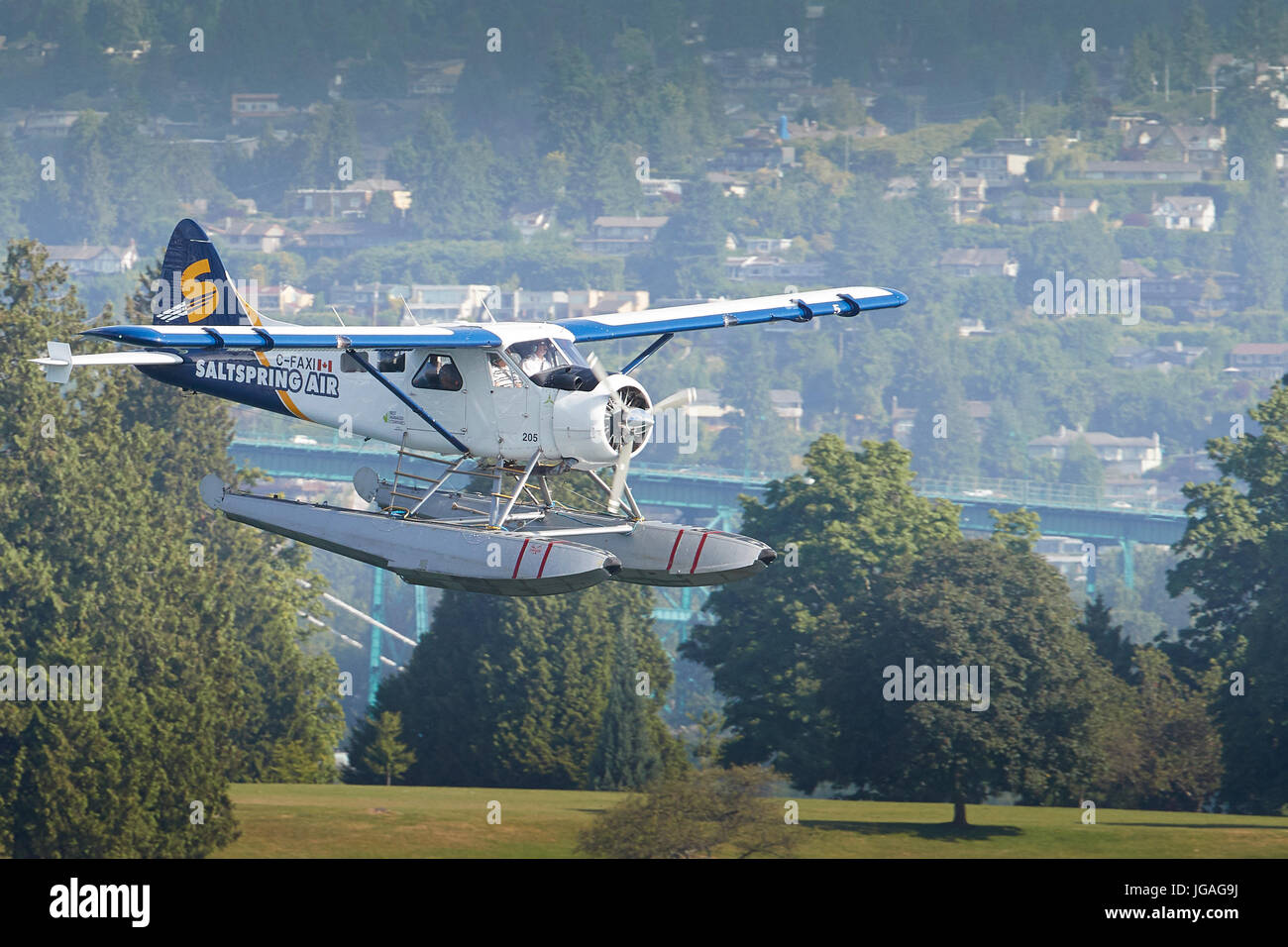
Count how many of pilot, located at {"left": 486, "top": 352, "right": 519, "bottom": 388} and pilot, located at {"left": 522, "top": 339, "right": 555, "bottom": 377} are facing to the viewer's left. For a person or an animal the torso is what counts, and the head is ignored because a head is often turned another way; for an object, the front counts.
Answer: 0

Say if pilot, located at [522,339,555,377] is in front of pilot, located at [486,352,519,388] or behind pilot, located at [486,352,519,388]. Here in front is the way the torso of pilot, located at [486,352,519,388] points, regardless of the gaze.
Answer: in front

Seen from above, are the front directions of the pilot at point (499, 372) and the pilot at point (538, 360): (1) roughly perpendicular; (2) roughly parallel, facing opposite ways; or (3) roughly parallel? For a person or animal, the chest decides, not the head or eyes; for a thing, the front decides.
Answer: roughly parallel

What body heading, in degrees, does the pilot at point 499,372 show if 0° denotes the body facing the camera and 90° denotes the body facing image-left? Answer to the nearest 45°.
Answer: approximately 315°

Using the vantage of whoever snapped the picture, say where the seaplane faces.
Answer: facing the viewer and to the right of the viewer
